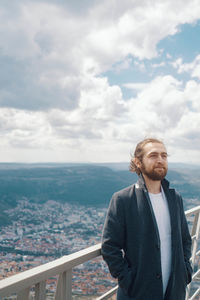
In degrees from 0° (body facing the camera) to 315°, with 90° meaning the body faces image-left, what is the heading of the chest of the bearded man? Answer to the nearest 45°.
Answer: approximately 315°

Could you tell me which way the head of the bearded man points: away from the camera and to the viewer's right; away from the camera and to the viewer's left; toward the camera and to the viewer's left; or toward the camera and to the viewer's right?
toward the camera and to the viewer's right
